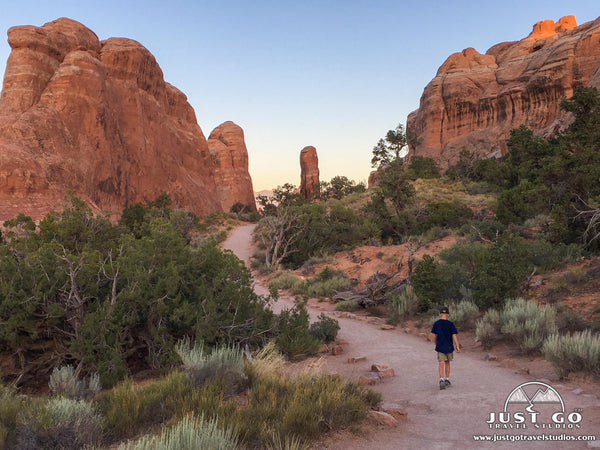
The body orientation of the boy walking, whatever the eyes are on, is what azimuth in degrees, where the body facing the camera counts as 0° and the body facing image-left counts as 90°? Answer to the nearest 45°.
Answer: approximately 180°

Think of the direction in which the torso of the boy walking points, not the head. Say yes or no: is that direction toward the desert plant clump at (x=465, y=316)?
yes

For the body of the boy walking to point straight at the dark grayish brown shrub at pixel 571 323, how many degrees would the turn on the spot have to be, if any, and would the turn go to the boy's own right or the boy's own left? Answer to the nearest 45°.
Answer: approximately 45° to the boy's own right

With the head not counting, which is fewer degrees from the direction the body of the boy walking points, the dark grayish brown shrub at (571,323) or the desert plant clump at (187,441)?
the dark grayish brown shrub

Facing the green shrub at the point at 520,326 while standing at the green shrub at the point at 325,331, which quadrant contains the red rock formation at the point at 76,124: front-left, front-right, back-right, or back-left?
back-left

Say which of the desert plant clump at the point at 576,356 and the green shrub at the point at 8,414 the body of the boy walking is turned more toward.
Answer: the desert plant clump
